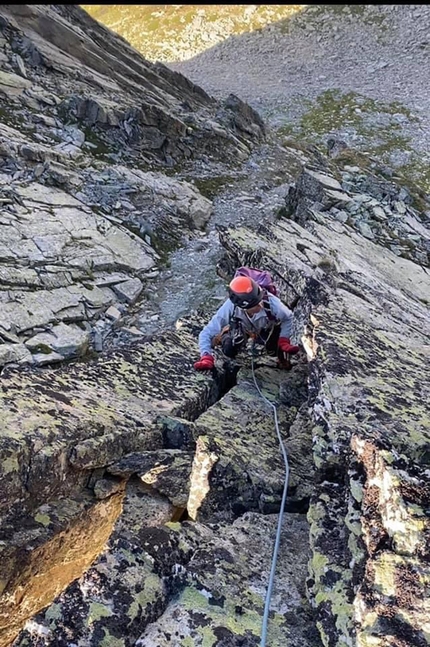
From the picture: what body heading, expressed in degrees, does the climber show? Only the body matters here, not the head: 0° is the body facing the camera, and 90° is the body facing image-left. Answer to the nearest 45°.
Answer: approximately 0°

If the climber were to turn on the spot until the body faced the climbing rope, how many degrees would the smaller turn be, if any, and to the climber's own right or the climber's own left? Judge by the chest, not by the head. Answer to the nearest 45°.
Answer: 0° — they already face it
